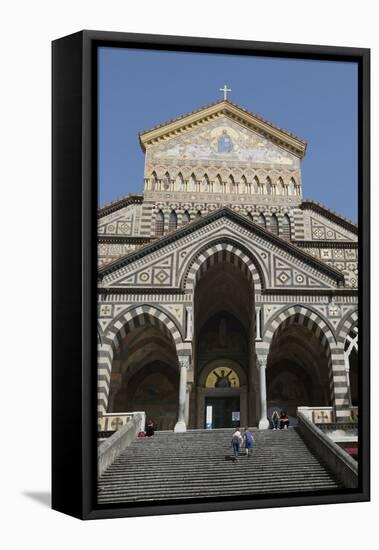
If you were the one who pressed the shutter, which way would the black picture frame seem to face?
facing the viewer and to the right of the viewer
